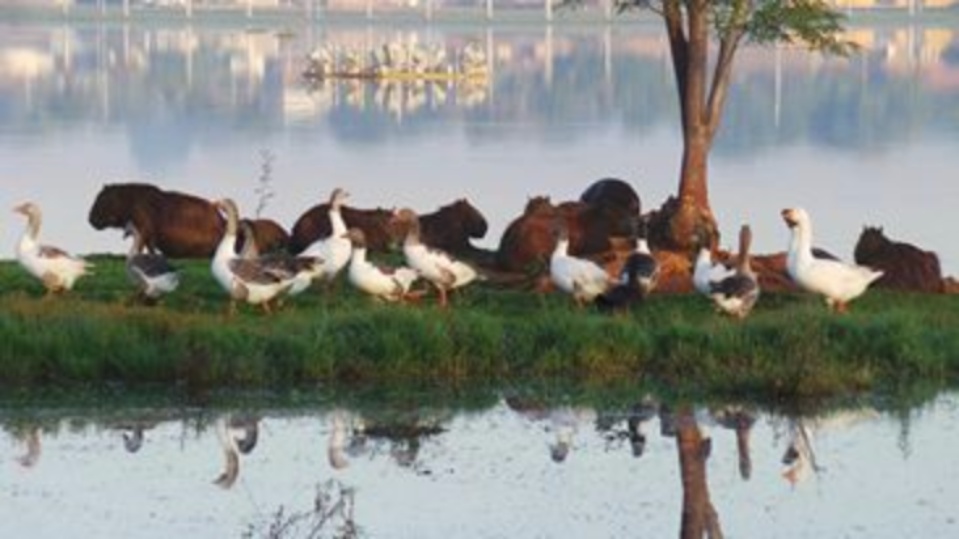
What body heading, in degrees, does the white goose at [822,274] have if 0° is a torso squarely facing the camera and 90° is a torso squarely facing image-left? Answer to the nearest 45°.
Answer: approximately 90°

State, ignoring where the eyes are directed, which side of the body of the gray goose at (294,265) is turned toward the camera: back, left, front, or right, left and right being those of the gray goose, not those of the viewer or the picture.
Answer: left

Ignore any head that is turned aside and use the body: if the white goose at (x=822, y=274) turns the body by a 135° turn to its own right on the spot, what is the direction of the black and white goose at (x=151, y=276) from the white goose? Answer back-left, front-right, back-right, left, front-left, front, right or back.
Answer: back-left

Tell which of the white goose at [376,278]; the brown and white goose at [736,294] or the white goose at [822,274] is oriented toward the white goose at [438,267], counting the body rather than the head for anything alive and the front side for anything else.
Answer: the white goose at [822,274]

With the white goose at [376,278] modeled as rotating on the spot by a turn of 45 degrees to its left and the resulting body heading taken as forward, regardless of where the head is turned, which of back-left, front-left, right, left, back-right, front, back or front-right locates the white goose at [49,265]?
front-right

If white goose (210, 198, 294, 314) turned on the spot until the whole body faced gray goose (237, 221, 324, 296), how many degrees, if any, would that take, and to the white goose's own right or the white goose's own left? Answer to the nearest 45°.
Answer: approximately 135° to the white goose's own right

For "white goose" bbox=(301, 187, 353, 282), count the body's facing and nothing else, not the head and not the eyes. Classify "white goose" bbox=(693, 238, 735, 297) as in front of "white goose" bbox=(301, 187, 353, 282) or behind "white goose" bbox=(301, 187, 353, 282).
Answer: in front

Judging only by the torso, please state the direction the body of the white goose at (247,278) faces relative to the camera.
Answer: to the viewer's left

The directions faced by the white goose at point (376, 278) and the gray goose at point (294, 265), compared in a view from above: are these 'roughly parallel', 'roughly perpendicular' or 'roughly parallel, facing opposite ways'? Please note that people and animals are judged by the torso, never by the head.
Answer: roughly parallel

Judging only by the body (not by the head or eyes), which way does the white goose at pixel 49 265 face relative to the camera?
to the viewer's left

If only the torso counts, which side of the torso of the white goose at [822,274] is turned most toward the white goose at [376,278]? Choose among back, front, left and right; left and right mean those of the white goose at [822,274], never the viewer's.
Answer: front

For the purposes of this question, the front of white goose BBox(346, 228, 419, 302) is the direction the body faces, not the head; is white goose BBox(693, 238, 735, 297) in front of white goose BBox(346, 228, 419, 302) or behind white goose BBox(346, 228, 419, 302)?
behind

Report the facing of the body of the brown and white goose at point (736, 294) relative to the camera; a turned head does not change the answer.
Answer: to the viewer's right

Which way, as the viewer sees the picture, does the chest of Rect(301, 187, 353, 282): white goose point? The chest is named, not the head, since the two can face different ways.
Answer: to the viewer's right

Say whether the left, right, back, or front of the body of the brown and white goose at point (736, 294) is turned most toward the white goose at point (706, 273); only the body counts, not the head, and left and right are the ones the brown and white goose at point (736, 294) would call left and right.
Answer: left

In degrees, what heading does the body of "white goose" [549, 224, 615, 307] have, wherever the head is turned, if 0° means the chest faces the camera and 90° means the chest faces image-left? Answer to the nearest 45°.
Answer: approximately 90°
